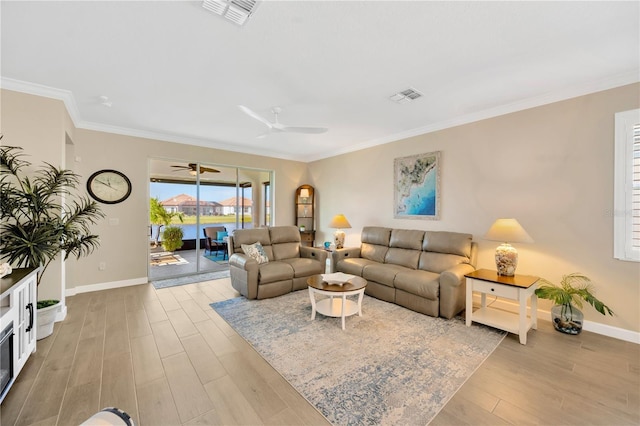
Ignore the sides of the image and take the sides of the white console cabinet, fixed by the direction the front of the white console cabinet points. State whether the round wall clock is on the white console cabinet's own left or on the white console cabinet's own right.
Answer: on the white console cabinet's own left

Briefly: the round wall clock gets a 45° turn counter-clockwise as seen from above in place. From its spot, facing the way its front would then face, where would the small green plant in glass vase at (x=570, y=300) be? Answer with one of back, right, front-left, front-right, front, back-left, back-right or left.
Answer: front

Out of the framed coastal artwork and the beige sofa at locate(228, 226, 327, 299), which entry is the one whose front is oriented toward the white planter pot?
the framed coastal artwork

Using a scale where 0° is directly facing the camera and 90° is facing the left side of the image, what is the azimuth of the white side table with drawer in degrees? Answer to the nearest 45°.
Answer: approximately 45°

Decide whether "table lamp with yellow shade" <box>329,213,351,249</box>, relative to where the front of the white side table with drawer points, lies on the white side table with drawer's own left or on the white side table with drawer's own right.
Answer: on the white side table with drawer's own right

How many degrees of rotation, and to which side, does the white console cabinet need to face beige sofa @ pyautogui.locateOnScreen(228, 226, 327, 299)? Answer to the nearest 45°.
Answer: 0° — it already faces it

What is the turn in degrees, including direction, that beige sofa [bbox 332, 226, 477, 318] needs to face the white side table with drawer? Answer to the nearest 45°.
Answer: approximately 90° to its left

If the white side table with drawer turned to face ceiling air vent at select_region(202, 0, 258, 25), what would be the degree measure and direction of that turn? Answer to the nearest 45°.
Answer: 0° — it already faces it

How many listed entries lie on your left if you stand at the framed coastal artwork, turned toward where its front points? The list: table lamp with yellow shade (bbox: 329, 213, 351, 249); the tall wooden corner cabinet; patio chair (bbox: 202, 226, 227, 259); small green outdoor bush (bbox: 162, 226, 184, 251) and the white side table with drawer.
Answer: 1

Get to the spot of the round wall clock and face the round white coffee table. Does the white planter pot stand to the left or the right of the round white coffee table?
right

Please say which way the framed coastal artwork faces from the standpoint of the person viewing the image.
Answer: facing the viewer and to the left of the viewer

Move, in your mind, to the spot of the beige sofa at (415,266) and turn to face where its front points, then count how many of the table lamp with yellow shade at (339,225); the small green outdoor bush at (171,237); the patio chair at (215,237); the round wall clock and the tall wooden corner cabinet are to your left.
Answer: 0

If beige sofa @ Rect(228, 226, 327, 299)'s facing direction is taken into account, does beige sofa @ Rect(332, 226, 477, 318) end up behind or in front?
in front

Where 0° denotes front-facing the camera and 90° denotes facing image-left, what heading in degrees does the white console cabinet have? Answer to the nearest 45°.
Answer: approximately 270°
